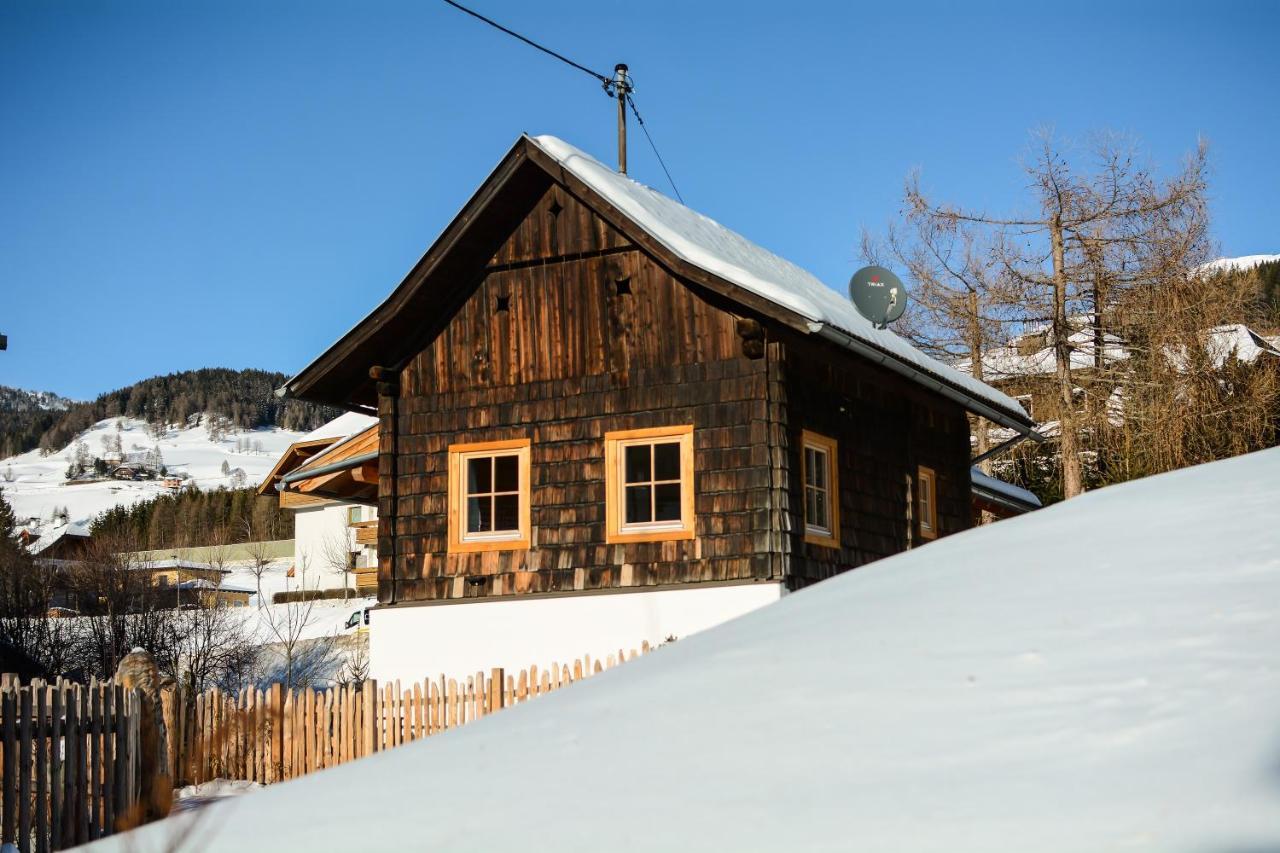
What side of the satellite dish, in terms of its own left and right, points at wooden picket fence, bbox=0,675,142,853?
right

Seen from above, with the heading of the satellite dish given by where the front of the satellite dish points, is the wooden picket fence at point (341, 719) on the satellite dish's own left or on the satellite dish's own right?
on the satellite dish's own right

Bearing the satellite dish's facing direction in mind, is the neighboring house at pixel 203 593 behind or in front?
behind

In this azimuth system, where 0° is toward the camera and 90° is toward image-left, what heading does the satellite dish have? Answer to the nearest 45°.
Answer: approximately 315°
